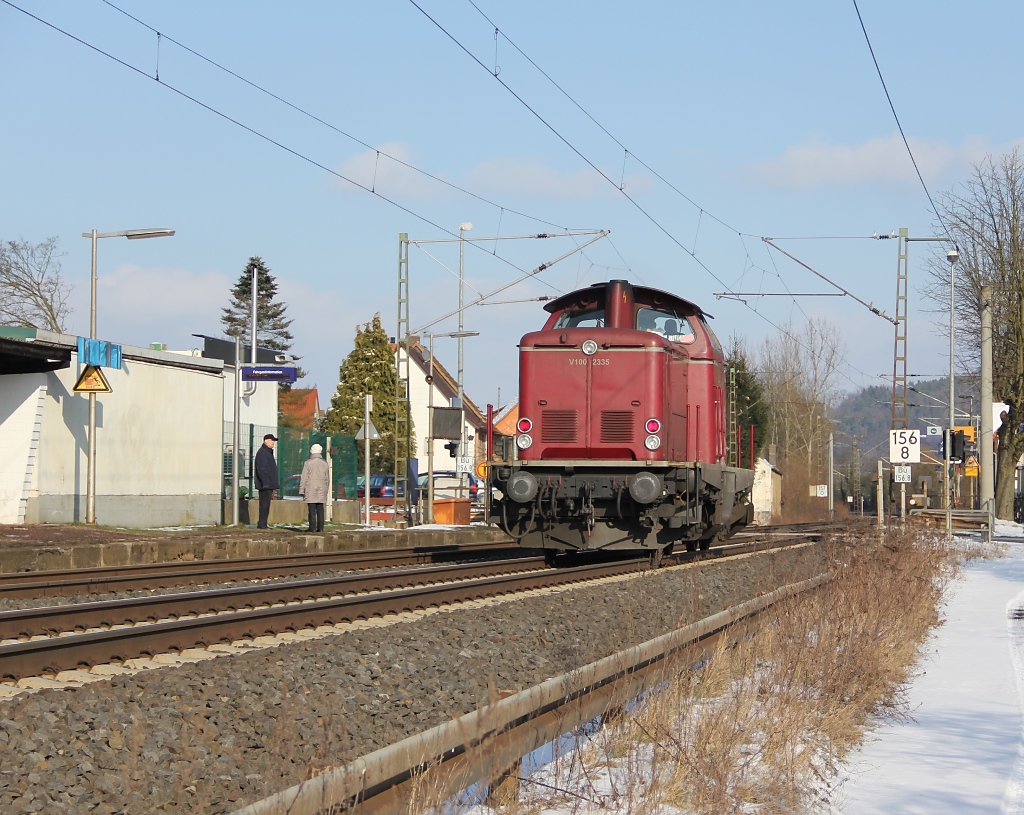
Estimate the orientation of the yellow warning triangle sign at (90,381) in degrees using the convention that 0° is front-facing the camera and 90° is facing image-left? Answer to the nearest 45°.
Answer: approximately 0°

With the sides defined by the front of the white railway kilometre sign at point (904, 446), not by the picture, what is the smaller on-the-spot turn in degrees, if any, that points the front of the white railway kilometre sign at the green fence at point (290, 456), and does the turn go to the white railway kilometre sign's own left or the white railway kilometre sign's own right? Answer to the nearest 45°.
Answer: approximately 90° to the white railway kilometre sign's own right

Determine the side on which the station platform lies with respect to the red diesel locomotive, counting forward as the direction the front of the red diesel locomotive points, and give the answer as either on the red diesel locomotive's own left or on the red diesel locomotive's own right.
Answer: on the red diesel locomotive's own right

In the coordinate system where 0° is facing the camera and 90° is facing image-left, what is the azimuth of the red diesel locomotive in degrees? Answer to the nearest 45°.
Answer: approximately 0°

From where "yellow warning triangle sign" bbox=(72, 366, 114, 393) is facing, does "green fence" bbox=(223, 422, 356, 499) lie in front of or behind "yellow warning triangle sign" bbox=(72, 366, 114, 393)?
behind
